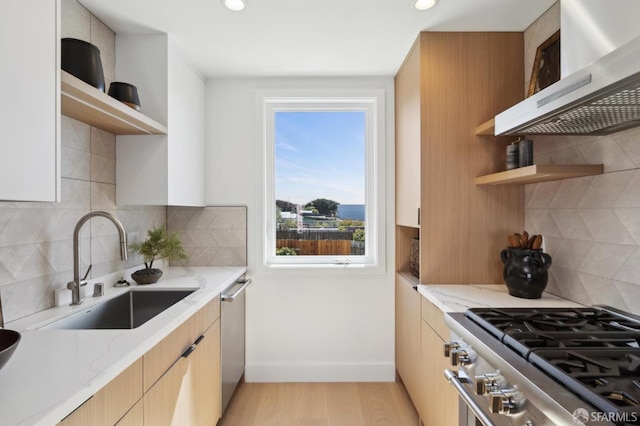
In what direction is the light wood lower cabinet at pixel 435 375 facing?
to the viewer's left

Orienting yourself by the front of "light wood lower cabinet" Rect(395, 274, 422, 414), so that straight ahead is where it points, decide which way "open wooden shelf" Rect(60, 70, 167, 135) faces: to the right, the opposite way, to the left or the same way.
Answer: the opposite way

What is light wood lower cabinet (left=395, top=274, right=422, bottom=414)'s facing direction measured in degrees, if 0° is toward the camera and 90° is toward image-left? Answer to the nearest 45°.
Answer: approximately 90°

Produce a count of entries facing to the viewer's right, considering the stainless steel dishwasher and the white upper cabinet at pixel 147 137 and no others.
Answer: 2

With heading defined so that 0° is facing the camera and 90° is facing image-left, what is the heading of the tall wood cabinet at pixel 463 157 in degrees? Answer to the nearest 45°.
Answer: approximately 90°

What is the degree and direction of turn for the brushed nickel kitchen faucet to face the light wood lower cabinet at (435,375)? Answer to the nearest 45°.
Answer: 0° — it already faces it

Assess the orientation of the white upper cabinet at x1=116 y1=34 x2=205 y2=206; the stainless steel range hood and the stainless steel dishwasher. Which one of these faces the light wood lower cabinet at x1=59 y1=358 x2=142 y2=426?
the stainless steel range hood

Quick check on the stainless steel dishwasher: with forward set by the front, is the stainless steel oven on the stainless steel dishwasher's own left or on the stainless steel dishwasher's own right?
on the stainless steel dishwasher's own right

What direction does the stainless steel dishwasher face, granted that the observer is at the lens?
facing to the right of the viewer

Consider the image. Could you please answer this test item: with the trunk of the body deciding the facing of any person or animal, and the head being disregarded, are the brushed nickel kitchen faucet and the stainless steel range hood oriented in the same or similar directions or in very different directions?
very different directions

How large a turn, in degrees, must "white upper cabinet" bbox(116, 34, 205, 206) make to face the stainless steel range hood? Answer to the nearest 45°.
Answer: approximately 45° to its right
